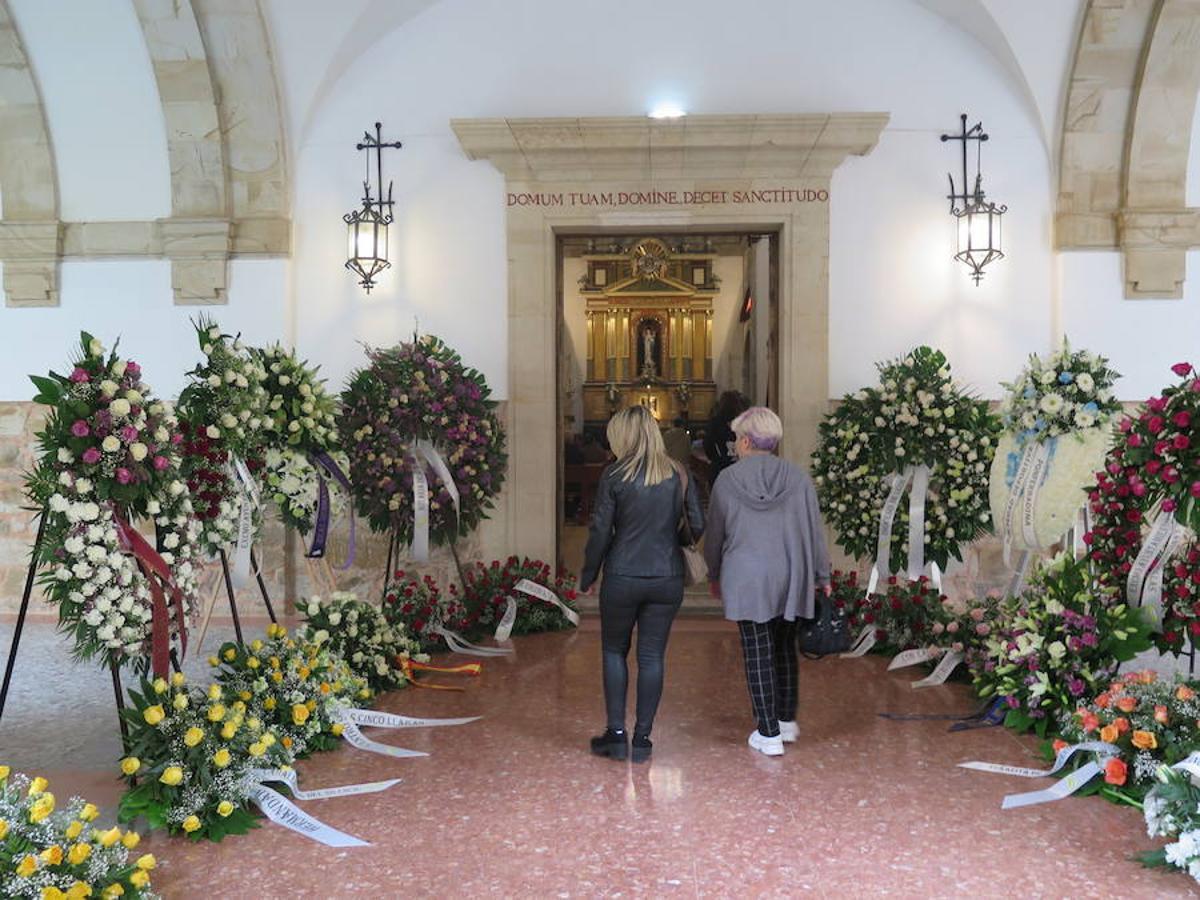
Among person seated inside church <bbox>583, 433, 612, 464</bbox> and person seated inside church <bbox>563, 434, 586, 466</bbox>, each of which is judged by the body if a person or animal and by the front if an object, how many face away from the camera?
2

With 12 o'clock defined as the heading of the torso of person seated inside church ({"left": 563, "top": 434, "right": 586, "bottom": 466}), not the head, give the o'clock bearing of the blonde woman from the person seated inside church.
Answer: The blonde woman is roughly at 6 o'clock from the person seated inside church.

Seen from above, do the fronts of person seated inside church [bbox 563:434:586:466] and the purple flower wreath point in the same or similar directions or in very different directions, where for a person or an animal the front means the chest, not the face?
very different directions

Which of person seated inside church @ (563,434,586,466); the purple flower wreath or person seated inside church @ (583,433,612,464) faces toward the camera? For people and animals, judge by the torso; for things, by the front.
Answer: the purple flower wreath

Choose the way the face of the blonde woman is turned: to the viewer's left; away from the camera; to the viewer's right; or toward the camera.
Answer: away from the camera

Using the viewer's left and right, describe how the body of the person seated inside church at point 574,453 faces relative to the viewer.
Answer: facing away from the viewer

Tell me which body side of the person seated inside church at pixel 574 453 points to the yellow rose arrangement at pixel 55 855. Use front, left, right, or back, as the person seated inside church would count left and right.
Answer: back

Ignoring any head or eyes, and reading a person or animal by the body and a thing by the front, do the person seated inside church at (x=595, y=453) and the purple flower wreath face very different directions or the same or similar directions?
very different directions

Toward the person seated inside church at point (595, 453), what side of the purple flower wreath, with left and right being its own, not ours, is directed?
back

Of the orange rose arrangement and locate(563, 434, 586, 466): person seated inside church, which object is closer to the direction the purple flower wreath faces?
the orange rose arrangement

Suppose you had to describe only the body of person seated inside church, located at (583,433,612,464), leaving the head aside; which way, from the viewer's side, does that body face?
away from the camera
